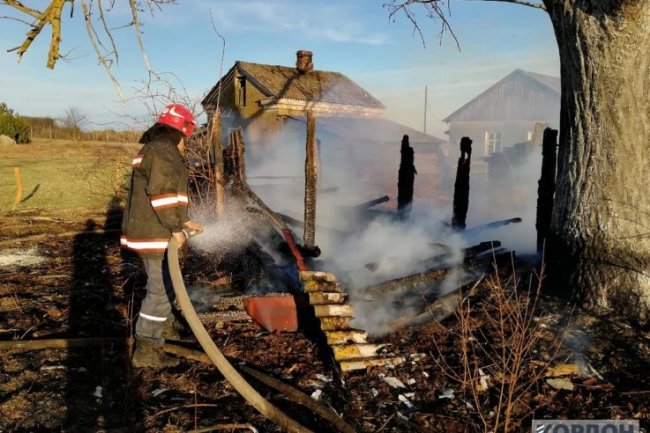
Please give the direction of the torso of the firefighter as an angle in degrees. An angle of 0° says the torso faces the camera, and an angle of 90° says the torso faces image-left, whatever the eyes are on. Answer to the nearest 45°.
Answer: approximately 270°

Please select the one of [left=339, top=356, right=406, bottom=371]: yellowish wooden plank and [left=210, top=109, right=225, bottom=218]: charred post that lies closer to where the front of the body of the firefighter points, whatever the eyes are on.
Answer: the yellowish wooden plank

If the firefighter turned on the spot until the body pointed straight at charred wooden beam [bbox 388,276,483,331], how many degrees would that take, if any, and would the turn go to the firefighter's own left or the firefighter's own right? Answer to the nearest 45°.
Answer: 0° — they already face it

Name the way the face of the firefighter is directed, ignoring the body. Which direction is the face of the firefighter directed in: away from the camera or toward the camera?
away from the camera

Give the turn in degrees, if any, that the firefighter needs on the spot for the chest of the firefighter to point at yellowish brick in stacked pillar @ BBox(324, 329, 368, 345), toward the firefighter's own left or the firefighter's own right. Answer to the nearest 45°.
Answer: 0° — they already face it

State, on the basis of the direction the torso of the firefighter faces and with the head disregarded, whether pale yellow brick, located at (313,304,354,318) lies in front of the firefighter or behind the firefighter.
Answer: in front
